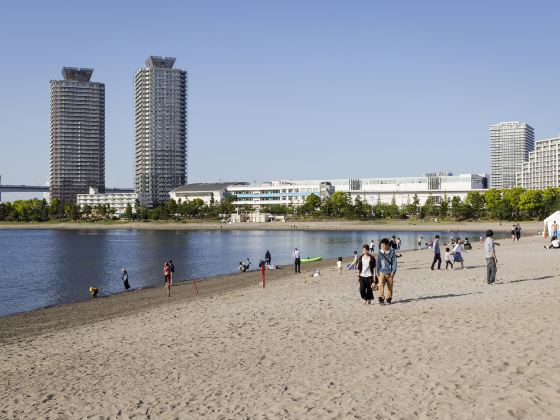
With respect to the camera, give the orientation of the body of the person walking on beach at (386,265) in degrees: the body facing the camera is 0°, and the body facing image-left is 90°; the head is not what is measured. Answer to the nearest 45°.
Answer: approximately 0°

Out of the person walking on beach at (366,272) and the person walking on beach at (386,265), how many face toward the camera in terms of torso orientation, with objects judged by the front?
2

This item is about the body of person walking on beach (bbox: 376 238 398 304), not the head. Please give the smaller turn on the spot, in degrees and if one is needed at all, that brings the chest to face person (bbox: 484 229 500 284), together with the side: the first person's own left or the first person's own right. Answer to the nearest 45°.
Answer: approximately 135° to the first person's own left

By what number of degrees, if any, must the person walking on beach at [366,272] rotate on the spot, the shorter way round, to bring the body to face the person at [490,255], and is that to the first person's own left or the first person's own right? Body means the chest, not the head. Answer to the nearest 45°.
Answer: approximately 135° to the first person's own left

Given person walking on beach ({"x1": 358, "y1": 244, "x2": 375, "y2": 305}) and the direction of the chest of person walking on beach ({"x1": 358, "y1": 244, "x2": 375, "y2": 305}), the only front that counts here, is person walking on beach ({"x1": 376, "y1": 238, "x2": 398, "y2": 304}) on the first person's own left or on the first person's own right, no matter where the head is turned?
on the first person's own left
